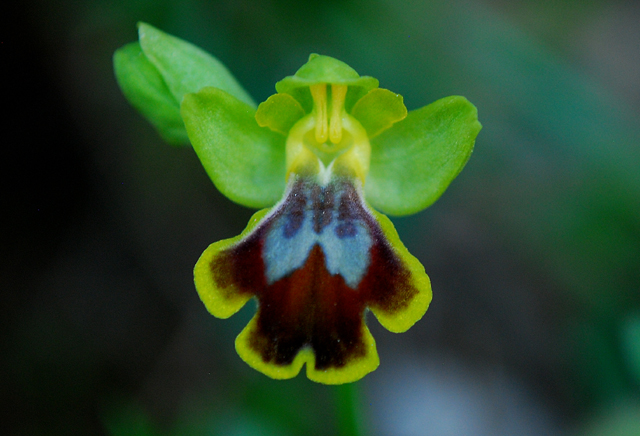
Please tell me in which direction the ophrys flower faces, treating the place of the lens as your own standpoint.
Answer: facing the viewer
